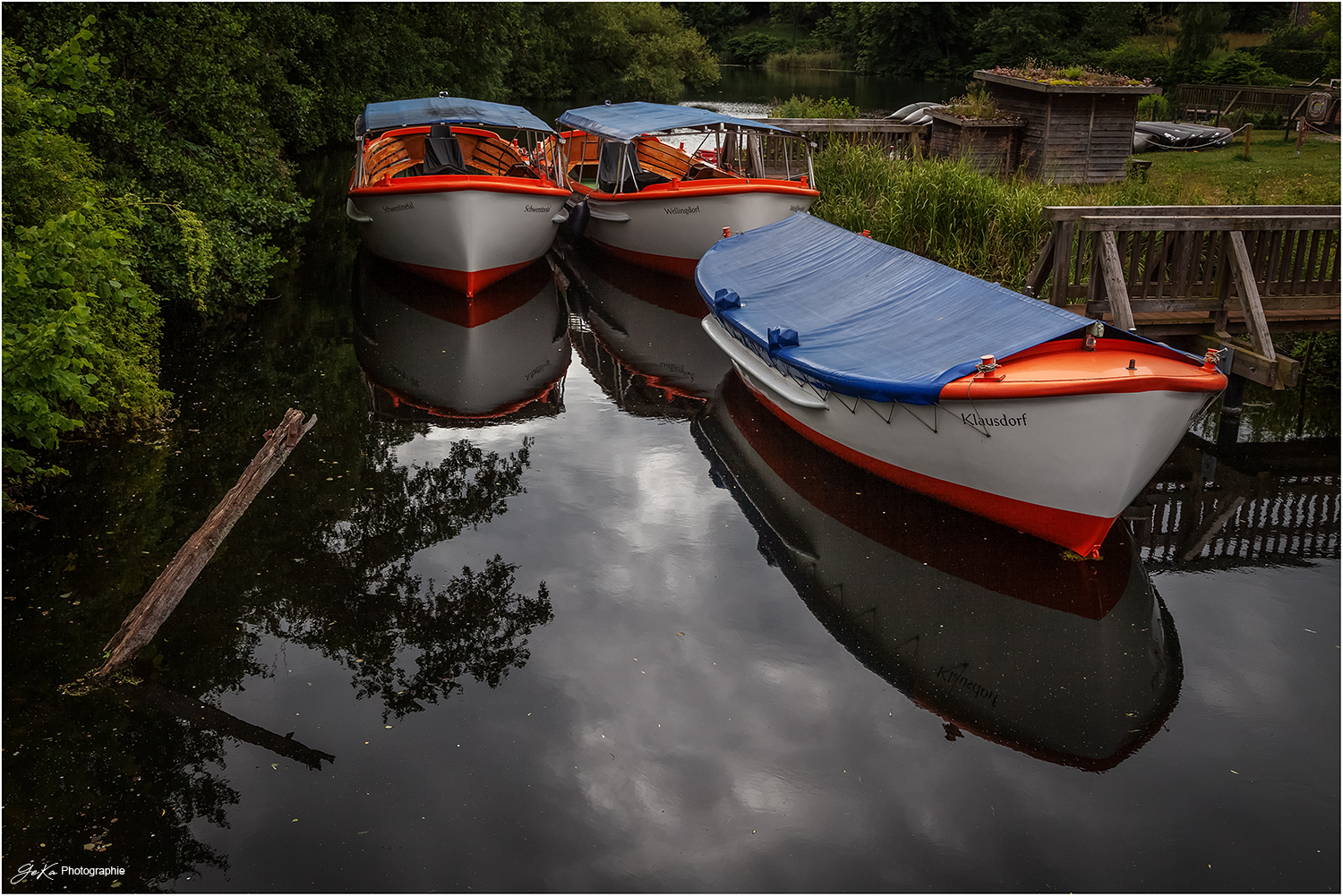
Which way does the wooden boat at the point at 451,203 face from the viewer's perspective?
toward the camera

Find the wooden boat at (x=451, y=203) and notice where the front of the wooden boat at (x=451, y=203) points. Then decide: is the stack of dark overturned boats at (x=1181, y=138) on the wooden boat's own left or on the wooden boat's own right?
on the wooden boat's own left

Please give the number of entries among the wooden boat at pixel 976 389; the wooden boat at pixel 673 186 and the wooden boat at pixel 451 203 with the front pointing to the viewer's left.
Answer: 0

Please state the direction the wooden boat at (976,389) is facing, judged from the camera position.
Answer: facing the viewer and to the right of the viewer

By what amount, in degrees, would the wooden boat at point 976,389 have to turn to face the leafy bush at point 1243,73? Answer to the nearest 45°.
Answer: approximately 135° to its left

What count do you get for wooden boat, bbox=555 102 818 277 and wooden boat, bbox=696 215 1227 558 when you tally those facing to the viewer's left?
0

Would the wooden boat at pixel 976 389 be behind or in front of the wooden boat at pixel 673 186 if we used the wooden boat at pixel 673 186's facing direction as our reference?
in front

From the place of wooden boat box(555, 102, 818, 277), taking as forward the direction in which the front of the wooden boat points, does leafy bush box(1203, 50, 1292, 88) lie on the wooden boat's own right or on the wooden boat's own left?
on the wooden boat's own left

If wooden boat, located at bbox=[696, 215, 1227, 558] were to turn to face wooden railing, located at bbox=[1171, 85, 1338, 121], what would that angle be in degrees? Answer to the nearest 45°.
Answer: approximately 135° to its left
